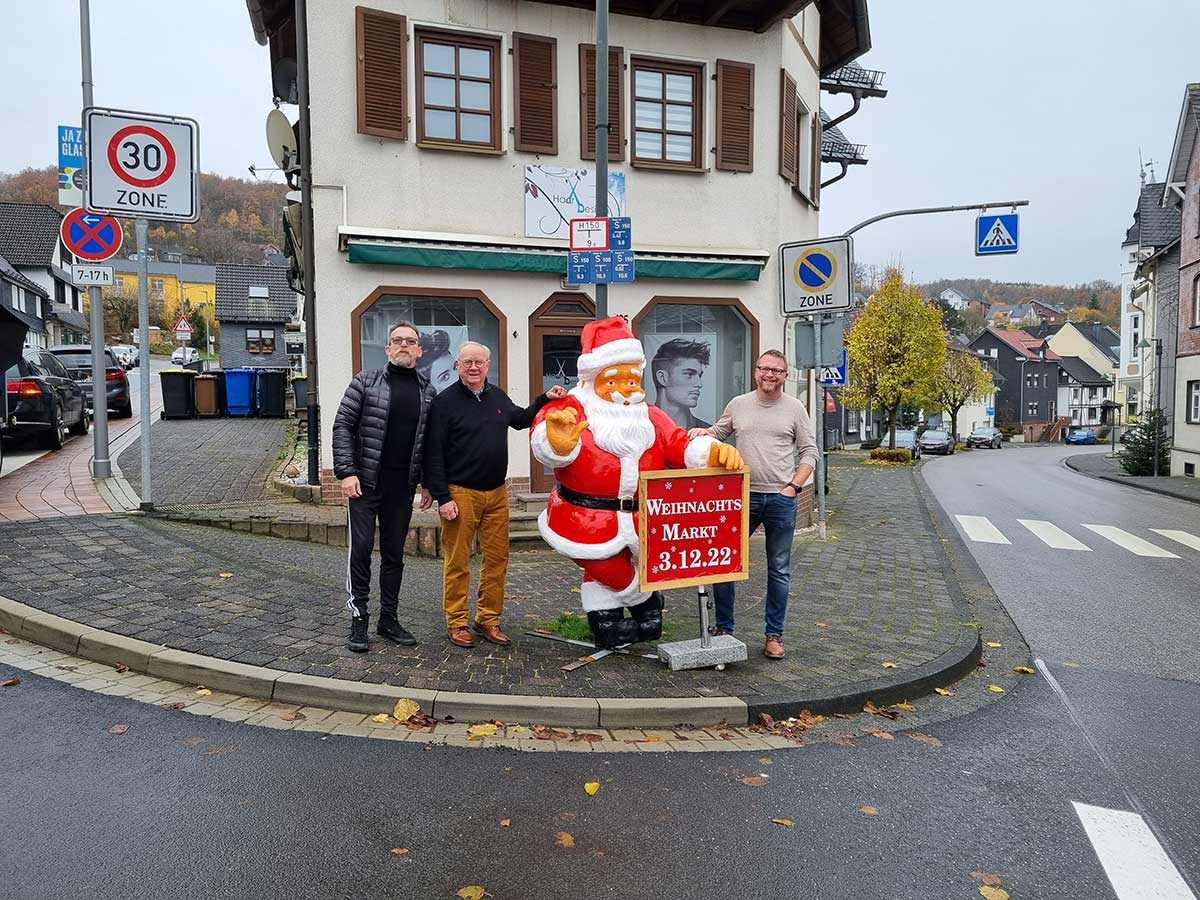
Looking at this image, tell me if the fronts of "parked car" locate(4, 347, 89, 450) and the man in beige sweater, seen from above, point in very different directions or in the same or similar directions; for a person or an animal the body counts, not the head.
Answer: very different directions

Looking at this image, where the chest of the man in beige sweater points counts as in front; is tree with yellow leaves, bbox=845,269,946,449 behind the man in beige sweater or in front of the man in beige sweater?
behind

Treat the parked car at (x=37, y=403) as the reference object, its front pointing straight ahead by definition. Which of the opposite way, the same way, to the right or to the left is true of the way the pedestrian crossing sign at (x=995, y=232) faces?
the opposite way

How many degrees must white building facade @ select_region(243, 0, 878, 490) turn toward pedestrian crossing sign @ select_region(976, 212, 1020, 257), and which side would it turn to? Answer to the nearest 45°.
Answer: approximately 135° to its left

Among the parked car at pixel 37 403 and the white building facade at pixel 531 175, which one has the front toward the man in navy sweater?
the white building facade

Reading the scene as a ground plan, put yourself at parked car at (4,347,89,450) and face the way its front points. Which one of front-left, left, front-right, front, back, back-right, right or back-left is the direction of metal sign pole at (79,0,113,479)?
back-right

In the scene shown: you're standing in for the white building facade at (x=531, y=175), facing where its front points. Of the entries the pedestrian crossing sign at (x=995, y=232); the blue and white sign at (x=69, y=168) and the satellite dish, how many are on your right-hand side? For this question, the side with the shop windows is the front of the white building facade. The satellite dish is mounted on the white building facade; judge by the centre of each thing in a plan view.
2

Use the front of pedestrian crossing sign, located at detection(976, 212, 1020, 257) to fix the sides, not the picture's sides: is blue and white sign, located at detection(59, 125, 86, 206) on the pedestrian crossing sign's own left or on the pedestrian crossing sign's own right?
on the pedestrian crossing sign's own right

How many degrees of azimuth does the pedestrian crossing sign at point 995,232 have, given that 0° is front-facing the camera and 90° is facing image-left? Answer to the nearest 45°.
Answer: approximately 0°

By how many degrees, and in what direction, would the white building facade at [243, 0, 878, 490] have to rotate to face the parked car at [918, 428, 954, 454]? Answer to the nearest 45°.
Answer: approximately 135° to its left

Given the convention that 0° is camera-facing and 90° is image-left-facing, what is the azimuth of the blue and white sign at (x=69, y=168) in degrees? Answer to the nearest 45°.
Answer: approximately 0°
